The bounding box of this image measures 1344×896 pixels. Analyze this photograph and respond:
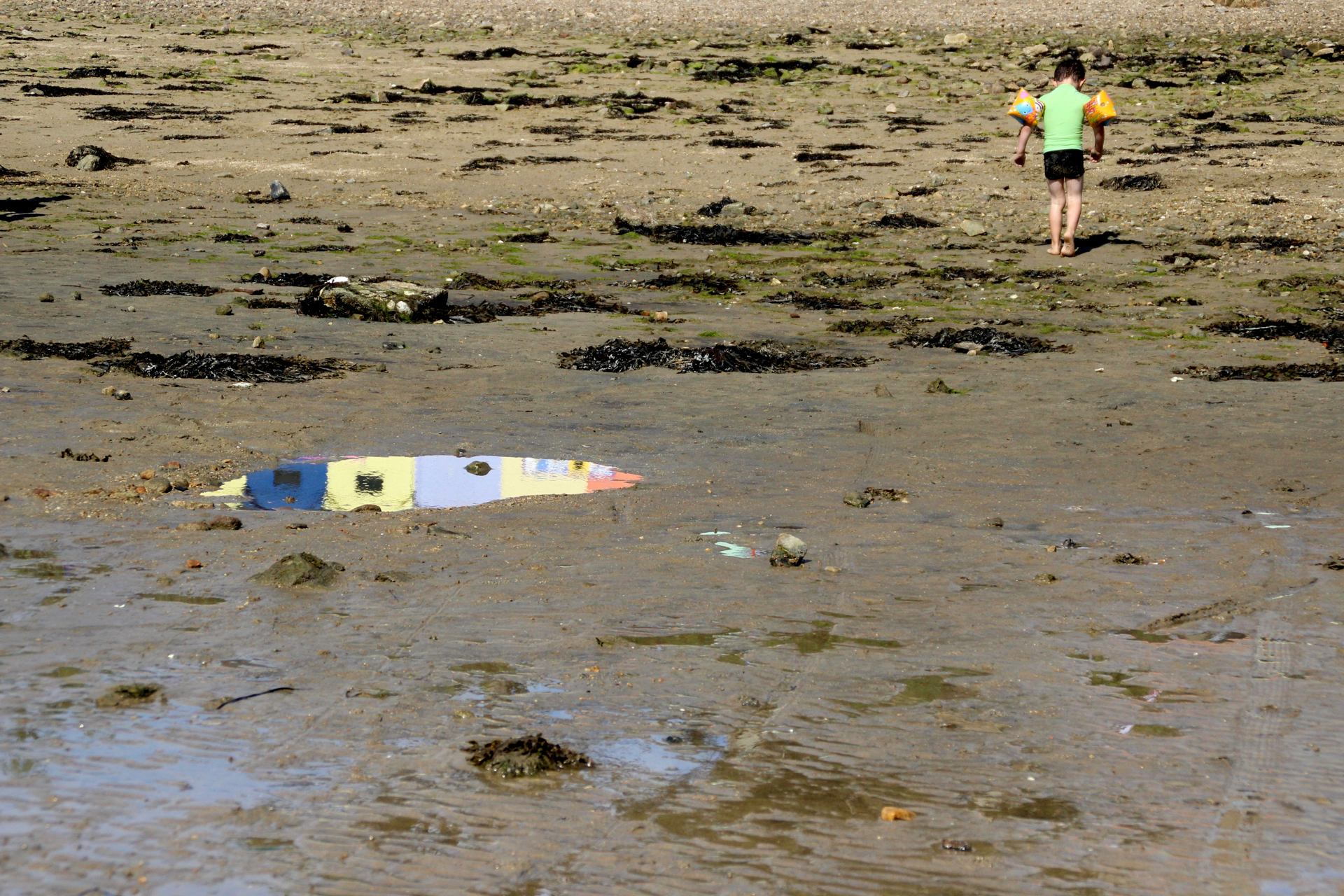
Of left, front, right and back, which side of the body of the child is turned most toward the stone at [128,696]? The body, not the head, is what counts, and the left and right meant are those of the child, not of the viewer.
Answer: back

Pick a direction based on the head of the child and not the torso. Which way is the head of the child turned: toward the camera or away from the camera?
away from the camera

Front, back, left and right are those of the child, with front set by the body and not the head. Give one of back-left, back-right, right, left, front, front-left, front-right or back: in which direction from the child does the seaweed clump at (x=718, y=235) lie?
left

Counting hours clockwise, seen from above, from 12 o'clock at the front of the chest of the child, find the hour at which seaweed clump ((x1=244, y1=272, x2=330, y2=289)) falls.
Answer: The seaweed clump is roughly at 8 o'clock from the child.

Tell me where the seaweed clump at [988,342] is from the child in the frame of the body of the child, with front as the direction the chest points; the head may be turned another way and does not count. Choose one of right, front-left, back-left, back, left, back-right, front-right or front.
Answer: back

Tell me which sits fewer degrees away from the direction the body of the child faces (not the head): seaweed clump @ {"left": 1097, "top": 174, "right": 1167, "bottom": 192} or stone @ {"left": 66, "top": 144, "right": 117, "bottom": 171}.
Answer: the seaweed clump

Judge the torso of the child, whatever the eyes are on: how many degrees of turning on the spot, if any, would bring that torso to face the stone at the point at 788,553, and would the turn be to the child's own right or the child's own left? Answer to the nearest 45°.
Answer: approximately 180°

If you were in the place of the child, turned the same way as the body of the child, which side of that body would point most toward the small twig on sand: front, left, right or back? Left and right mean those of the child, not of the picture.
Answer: back

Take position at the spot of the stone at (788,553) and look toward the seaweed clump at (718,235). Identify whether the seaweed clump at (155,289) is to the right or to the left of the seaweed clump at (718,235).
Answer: left

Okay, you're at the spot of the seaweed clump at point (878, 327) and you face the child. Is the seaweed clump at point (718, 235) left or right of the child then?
left

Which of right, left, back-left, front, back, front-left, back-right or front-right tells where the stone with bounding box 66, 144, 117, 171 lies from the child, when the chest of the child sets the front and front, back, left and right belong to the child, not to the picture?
left

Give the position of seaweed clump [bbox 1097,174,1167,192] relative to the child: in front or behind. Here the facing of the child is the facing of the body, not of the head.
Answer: in front

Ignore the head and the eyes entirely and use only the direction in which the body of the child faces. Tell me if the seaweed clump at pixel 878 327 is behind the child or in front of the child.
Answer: behind

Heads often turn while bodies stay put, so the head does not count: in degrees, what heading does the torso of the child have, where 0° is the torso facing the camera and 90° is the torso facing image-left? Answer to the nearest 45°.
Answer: approximately 180°

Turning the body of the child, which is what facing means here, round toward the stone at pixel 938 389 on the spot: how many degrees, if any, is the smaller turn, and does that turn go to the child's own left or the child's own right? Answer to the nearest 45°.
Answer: approximately 180°

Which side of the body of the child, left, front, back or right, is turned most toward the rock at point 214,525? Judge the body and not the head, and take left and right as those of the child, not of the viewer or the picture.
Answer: back

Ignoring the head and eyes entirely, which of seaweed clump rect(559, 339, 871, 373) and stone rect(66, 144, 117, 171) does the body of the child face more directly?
the stone
